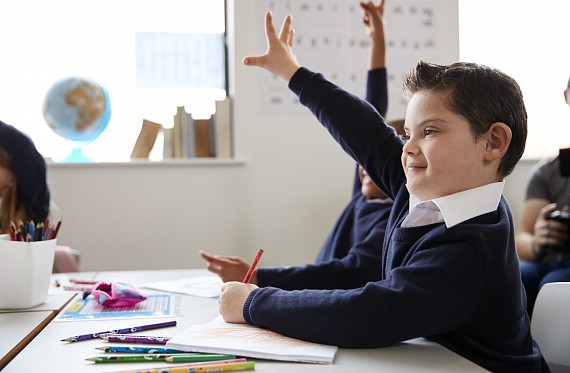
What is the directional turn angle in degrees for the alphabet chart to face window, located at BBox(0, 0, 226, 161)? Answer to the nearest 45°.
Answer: approximately 90° to its right

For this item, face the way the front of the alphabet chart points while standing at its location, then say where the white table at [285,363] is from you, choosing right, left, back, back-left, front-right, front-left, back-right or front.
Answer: front

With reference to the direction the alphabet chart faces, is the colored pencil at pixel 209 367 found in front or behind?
in front

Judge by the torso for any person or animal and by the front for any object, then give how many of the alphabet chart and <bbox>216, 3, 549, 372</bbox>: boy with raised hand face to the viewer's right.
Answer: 0

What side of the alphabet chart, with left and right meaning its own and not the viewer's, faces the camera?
front

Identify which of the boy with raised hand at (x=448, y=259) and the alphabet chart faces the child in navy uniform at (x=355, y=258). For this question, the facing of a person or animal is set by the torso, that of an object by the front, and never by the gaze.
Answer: the alphabet chart

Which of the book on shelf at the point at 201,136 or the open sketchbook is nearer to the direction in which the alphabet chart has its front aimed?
the open sketchbook

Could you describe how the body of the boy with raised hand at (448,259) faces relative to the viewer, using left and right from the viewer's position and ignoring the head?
facing the viewer and to the left of the viewer

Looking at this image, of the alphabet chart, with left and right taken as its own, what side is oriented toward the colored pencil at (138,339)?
front

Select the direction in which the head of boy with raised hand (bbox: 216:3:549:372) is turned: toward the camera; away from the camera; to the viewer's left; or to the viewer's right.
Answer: to the viewer's left
